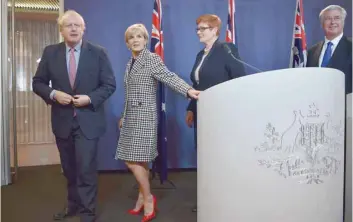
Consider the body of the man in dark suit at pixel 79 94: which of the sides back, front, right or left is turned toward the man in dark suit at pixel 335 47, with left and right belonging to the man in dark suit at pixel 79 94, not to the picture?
left

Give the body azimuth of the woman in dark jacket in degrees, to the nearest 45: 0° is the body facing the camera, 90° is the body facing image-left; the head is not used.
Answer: approximately 45°

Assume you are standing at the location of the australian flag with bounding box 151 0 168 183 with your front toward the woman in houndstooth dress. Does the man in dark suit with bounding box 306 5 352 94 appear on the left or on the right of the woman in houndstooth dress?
left

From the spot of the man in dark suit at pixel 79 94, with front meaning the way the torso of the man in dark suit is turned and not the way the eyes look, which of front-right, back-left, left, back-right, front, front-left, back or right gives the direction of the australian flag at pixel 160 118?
back-left

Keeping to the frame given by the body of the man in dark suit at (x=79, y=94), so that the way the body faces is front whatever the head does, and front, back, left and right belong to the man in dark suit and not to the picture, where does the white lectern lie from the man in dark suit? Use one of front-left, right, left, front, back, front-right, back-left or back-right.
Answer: front-left
